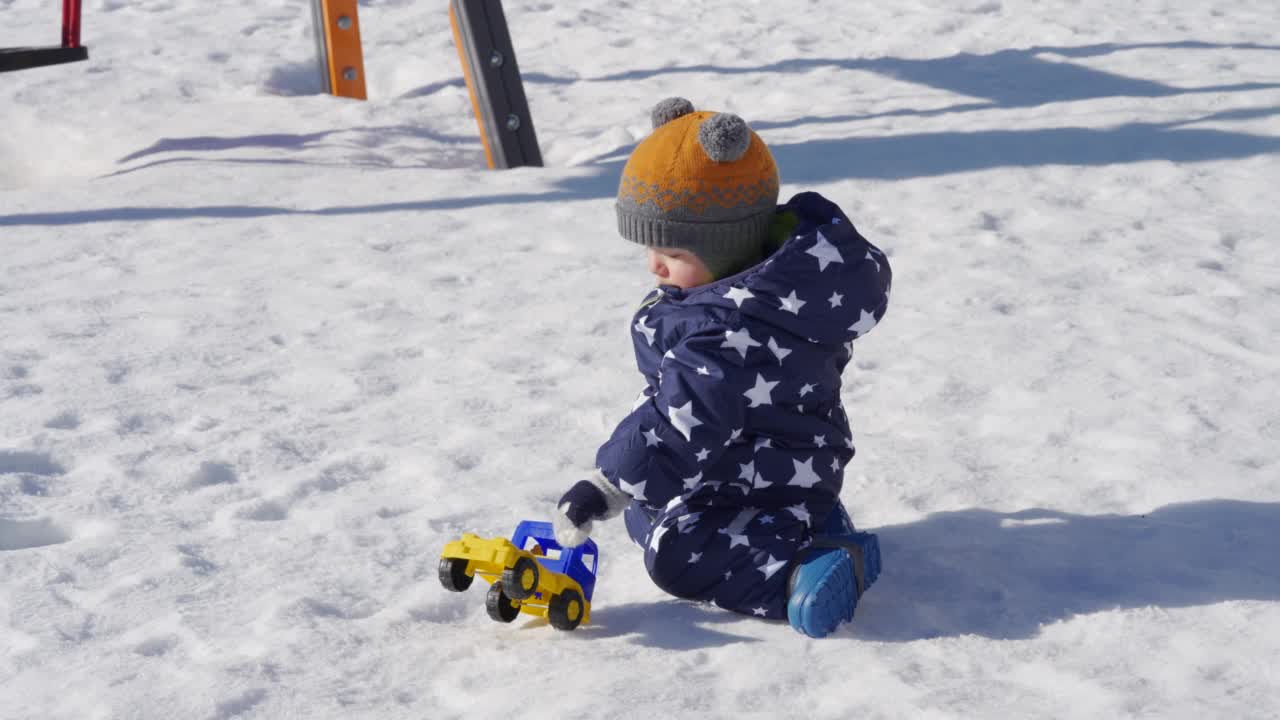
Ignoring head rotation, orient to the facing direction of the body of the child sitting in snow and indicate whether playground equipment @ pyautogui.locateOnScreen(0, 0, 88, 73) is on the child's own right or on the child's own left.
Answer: on the child's own right

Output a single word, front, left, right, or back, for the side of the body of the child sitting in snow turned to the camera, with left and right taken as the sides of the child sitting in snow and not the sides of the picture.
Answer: left

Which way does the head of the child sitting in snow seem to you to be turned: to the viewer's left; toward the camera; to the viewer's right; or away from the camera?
to the viewer's left

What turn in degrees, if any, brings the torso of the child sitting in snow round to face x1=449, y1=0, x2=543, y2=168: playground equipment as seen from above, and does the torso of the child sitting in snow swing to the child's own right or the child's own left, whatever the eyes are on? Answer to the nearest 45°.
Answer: approximately 90° to the child's own right

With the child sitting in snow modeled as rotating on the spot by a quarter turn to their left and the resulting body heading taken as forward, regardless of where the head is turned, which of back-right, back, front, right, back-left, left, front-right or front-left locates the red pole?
back-right
